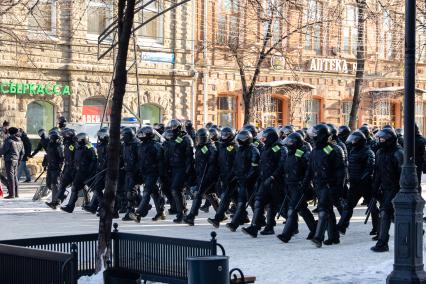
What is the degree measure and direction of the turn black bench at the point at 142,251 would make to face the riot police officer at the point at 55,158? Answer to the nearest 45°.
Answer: approximately 45° to its left

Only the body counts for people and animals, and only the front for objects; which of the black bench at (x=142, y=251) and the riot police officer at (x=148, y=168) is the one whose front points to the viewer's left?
the riot police officer

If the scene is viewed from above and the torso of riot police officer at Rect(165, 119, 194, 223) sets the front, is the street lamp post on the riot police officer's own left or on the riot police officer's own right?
on the riot police officer's own left

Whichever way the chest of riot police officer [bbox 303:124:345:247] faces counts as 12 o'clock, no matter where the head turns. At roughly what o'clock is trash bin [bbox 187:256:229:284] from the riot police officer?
The trash bin is roughly at 11 o'clock from the riot police officer.

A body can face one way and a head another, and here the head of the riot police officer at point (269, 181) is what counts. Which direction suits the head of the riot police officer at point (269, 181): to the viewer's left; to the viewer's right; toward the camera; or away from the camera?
to the viewer's left

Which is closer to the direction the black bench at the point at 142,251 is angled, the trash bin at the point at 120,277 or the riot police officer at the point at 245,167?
the riot police officer

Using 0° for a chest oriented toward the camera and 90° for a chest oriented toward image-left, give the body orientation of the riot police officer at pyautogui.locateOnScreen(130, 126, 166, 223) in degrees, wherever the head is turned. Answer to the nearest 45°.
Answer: approximately 90°

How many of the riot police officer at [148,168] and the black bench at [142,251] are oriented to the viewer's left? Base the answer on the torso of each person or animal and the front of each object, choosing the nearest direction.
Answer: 1

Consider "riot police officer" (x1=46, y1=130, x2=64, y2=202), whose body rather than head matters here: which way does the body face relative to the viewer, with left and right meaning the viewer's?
facing the viewer and to the left of the viewer

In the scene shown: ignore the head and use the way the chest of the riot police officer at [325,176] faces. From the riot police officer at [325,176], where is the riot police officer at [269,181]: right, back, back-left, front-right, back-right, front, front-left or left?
right
